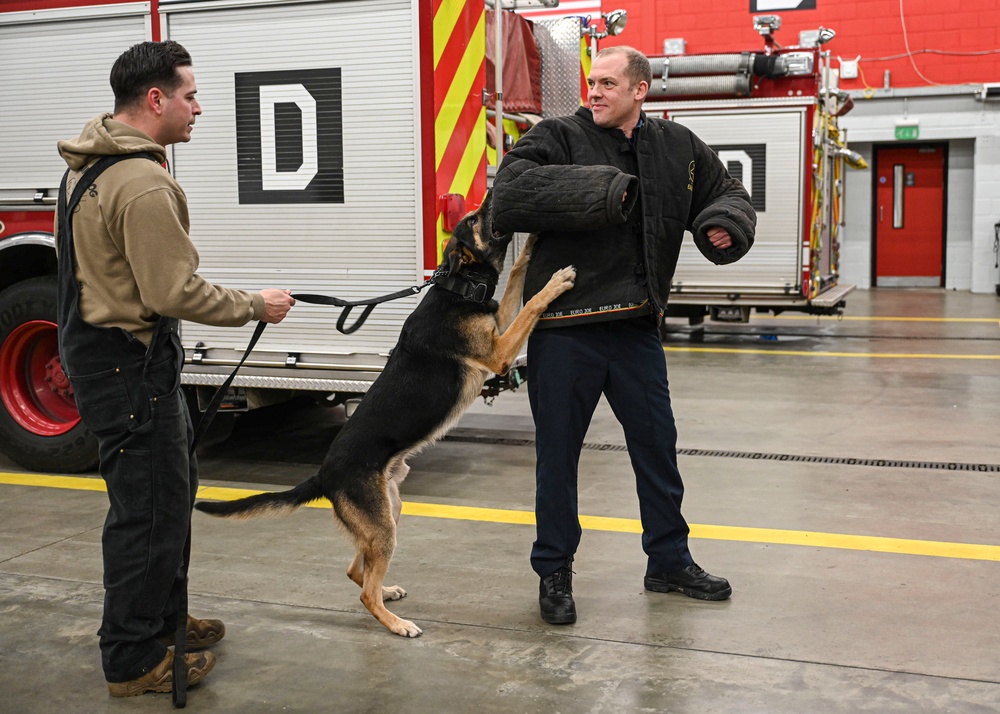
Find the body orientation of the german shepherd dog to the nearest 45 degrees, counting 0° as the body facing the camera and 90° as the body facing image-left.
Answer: approximately 270°

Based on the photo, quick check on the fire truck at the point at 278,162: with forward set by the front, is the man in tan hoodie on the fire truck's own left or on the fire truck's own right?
on the fire truck's own left

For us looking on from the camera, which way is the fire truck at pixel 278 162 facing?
facing away from the viewer and to the left of the viewer

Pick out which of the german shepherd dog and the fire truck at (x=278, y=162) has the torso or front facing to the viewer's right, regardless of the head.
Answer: the german shepherd dog

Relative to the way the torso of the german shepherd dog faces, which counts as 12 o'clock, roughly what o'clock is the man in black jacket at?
The man in black jacket is roughly at 12 o'clock from the german shepherd dog.

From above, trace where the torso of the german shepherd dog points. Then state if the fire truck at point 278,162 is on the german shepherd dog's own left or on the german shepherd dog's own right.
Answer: on the german shepherd dog's own left

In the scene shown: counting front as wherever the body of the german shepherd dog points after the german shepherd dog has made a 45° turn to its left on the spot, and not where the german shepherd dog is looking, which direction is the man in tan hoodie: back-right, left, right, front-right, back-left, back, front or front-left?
back

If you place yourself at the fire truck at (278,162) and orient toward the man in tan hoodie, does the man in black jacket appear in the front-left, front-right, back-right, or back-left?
front-left

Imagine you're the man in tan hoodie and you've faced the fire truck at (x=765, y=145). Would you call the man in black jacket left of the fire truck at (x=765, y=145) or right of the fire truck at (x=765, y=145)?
right

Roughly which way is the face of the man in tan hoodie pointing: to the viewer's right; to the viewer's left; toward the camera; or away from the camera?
to the viewer's right

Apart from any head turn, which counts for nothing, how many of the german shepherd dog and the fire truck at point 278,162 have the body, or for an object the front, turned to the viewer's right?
1

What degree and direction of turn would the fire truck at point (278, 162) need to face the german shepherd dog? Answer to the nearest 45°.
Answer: approximately 135° to its left

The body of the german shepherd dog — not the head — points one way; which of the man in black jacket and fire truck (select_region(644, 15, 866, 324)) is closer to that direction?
the man in black jacket

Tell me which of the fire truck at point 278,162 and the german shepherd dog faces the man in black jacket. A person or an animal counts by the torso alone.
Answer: the german shepherd dog

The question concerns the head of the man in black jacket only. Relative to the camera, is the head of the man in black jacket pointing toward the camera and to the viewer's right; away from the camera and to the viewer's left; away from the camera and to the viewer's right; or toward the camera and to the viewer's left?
toward the camera and to the viewer's left
